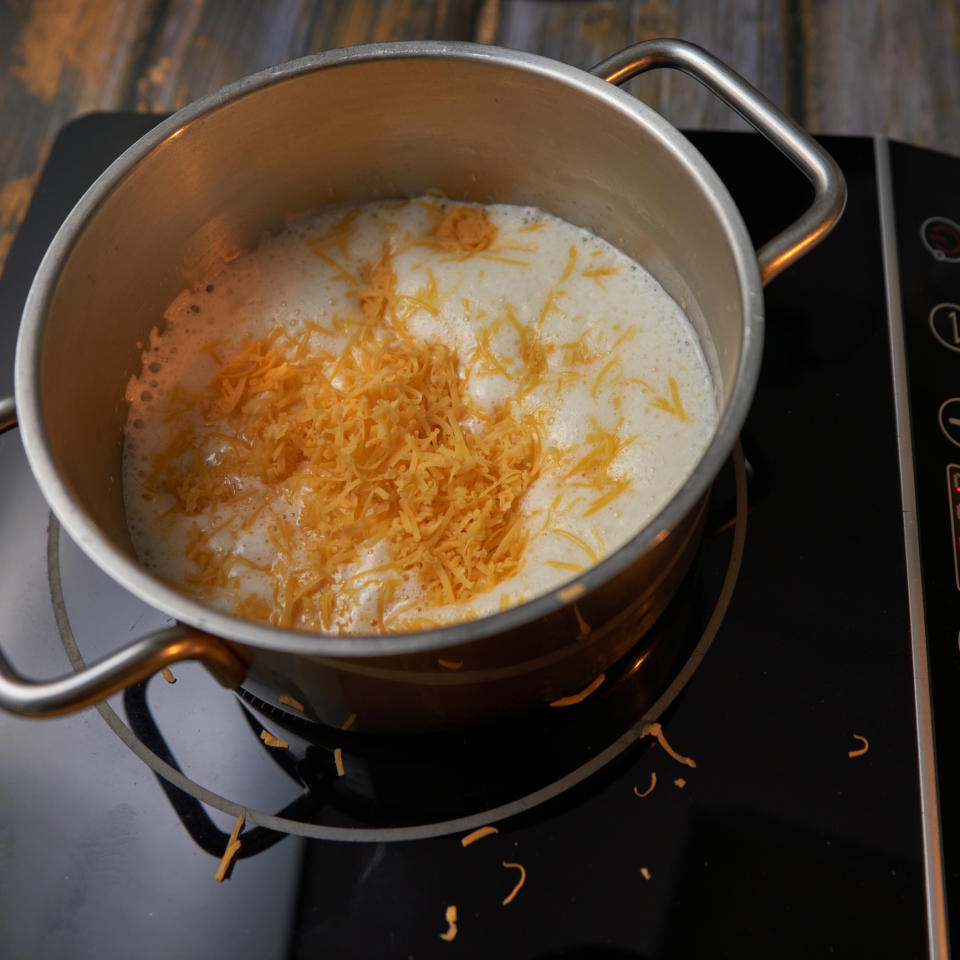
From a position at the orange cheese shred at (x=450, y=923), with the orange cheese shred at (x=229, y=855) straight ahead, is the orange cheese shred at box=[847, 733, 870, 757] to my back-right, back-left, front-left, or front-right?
back-right

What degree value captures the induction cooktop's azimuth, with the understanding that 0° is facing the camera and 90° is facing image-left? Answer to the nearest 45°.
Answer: approximately 270°
